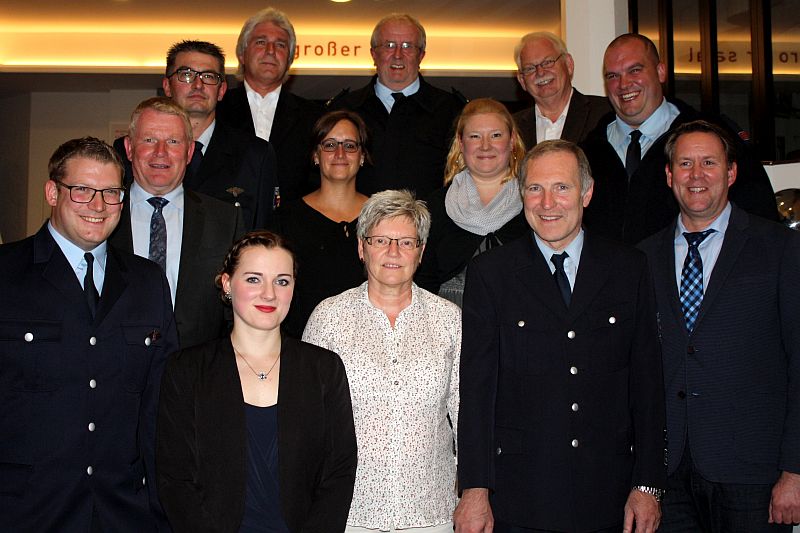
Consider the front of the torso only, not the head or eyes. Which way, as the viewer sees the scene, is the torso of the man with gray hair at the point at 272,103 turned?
toward the camera

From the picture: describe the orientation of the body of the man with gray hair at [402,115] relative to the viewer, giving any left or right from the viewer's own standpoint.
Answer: facing the viewer

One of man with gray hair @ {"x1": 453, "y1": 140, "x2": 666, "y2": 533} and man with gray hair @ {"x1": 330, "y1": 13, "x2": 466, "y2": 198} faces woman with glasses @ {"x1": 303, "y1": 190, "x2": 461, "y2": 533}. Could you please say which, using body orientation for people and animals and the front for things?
man with gray hair @ {"x1": 330, "y1": 13, "x2": 466, "y2": 198}

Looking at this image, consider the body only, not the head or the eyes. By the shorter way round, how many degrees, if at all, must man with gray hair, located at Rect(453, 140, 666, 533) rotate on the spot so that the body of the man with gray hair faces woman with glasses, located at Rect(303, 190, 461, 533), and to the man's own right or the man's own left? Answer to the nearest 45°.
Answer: approximately 90° to the man's own right

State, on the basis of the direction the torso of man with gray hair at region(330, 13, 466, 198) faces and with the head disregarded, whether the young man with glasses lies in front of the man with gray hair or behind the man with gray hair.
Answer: in front

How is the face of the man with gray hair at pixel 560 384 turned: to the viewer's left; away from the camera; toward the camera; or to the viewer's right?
toward the camera

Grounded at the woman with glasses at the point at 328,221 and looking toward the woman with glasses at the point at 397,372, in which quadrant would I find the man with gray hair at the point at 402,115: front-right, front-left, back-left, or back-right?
back-left

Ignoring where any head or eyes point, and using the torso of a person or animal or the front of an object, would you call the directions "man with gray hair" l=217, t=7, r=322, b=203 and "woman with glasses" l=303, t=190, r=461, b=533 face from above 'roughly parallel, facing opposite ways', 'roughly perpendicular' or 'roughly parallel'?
roughly parallel

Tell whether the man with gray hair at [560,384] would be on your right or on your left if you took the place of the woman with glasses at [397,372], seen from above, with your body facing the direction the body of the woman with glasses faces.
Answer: on your left

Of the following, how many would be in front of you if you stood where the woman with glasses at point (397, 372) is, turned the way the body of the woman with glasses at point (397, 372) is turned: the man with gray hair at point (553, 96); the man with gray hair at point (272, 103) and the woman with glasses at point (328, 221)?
0

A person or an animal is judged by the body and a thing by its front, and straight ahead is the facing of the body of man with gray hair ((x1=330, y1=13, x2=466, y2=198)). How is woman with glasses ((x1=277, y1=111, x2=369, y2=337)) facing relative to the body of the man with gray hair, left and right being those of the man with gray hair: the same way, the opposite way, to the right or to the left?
the same way

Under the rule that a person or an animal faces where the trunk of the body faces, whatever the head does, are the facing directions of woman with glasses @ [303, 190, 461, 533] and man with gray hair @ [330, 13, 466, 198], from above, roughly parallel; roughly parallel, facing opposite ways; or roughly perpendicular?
roughly parallel

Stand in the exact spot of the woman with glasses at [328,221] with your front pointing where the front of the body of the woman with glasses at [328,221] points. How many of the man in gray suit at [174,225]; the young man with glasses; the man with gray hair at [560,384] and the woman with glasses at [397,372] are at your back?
0

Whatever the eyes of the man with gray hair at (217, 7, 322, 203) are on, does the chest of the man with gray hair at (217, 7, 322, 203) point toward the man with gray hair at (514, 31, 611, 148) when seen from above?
no

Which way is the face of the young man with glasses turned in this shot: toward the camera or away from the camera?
toward the camera

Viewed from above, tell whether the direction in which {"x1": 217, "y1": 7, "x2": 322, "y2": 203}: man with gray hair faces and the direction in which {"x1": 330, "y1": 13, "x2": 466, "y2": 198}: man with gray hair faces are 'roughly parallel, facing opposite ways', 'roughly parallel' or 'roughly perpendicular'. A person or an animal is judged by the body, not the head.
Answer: roughly parallel

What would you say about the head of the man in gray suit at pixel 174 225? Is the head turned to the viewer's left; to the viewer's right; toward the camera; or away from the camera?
toward the camera

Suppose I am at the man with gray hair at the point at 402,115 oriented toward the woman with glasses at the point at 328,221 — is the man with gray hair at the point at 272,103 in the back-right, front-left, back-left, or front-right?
front-right

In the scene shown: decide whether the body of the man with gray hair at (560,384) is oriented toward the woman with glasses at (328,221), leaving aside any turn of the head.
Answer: no

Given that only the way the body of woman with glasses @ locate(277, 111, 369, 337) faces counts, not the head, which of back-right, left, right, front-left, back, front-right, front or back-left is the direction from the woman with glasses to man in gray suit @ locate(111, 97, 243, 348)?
front-right

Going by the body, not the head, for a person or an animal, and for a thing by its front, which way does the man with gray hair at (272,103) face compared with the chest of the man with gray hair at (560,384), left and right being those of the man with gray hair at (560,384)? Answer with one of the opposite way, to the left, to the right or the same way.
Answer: the same way

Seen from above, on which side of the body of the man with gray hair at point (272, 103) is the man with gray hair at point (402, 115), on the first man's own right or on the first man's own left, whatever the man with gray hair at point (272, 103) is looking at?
on the first man's own left

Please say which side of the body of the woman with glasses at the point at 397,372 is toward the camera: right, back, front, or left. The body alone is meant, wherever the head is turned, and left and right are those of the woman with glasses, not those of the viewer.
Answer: front

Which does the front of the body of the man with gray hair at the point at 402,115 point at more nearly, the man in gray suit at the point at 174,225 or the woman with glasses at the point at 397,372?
the woman with glasses
